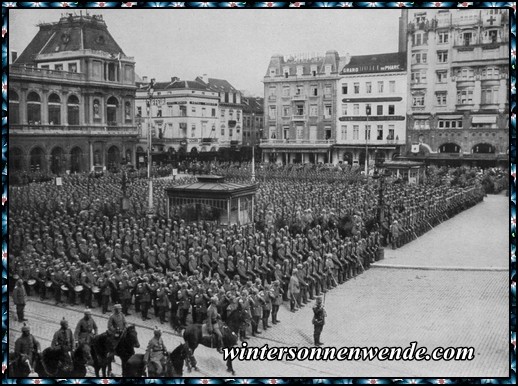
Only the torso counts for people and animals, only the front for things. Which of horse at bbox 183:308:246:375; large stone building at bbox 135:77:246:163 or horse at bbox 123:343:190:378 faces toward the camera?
the large stone building

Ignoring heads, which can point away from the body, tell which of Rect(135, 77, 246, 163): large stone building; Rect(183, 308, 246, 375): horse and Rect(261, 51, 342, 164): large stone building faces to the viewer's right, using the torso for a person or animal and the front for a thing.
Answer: the horse

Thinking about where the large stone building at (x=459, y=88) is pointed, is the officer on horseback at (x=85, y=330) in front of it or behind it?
in front

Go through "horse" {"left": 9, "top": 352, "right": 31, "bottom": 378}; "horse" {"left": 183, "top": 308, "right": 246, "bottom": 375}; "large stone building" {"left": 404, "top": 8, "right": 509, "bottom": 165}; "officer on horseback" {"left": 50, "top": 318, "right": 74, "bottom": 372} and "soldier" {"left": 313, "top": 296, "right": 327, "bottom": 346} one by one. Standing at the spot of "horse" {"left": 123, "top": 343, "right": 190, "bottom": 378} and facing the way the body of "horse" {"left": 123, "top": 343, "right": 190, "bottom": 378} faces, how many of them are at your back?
2

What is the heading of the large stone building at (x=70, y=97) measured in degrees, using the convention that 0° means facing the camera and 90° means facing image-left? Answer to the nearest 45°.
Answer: approximately 315°

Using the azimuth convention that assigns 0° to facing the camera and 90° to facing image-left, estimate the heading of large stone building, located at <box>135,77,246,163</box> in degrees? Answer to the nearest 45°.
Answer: approximately 0°

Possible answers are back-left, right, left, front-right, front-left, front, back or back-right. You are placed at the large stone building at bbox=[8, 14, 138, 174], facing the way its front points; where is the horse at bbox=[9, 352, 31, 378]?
front-right

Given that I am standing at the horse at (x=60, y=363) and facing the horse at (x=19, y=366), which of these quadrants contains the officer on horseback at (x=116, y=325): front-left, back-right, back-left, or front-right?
back-right

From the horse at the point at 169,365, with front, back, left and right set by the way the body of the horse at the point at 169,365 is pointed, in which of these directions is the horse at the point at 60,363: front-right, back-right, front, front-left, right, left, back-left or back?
back

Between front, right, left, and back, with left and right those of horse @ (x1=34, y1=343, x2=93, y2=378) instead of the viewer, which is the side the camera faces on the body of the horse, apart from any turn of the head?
right

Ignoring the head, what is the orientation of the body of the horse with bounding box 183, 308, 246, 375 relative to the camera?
to the viewer's right

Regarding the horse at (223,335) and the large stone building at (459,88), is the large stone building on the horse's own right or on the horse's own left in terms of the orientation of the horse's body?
on the horse's own left
